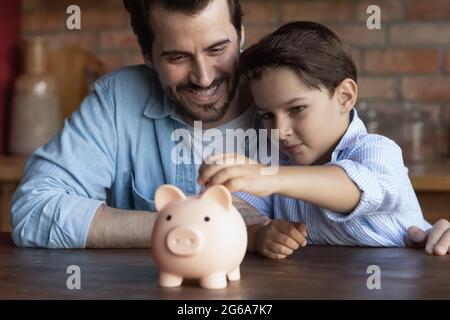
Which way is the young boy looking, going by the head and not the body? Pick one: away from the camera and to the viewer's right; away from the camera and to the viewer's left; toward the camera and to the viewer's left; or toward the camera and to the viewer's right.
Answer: toward the camera and to the viewer's left

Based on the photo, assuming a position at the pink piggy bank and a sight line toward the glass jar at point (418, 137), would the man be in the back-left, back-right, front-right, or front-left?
front-left

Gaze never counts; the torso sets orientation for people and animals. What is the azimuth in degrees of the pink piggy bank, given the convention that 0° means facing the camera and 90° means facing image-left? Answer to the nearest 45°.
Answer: approximately 45°

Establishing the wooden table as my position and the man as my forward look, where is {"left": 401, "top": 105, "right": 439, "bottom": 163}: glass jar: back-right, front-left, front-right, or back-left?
front-right

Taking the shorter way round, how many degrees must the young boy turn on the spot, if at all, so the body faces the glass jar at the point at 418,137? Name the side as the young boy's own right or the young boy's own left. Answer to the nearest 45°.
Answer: approximately 135° to the young boy's own right

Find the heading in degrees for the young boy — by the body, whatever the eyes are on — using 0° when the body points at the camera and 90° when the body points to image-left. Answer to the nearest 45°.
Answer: approximately 45°
